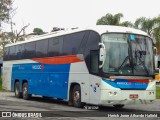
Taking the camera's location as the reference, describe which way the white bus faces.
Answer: facing the viewer and to the right of the viewer

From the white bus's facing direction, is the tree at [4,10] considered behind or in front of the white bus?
behind
